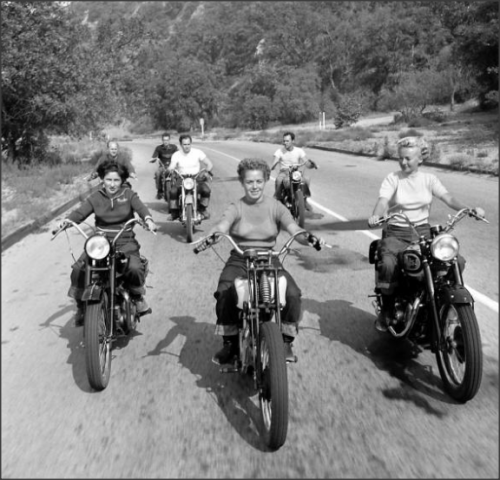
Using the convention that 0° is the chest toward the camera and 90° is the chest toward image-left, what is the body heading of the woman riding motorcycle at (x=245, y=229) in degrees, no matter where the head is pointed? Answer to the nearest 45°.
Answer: approximately 0°

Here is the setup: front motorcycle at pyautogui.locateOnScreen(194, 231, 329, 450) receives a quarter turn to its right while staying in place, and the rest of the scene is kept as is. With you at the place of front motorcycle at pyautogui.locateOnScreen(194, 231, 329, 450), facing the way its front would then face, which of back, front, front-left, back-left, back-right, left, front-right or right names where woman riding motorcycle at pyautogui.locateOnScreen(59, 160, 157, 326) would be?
front-right

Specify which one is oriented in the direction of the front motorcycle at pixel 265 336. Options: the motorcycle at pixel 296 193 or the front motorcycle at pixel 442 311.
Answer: the motorcycle

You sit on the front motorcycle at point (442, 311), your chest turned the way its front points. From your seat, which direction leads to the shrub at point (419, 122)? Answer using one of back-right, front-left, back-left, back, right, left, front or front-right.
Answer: back-left

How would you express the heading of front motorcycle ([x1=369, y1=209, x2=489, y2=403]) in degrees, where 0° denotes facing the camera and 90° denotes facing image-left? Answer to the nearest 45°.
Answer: approximately 315°

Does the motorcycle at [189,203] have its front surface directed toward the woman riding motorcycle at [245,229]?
yes

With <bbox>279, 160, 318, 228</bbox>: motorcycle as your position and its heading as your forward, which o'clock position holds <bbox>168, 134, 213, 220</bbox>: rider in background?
The rider in background is roughly at 3 o'clock from the motorcycle.
